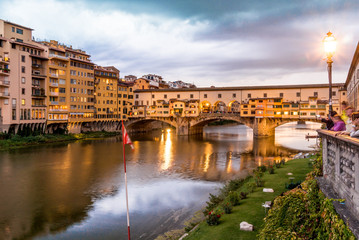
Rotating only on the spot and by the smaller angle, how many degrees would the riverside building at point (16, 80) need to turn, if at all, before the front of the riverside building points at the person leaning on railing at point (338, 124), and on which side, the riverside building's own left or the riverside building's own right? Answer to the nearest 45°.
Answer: approximately 45° to the riverside building's own right

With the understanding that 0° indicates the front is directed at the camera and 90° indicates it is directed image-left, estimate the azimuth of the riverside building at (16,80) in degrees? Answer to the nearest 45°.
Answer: approximately 315°

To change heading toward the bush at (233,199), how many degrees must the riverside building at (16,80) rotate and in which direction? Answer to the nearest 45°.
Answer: approximately 45° to its right

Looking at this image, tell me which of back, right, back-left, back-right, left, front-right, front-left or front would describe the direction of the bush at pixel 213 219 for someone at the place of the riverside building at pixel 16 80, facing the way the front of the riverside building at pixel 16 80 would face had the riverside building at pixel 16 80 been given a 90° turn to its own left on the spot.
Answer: back-right
